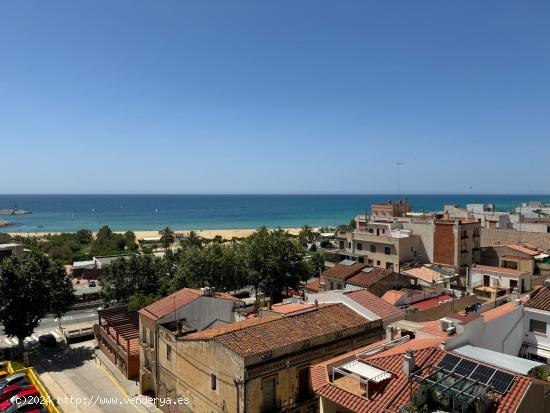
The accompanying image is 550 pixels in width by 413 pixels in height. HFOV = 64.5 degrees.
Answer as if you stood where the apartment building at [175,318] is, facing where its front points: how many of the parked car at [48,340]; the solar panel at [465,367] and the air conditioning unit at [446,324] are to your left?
2

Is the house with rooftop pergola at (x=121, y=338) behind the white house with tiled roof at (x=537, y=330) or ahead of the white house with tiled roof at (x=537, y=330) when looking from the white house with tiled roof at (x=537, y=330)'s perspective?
ahead

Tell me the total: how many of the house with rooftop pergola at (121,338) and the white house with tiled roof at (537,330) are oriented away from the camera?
0

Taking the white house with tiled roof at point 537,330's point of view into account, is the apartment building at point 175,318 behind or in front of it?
in front

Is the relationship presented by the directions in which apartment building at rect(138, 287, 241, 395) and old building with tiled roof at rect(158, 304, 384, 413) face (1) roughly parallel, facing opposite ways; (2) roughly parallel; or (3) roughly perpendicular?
roughly perpendicular

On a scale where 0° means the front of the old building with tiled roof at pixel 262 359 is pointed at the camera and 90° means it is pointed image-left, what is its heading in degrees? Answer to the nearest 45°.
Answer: approximately 315°

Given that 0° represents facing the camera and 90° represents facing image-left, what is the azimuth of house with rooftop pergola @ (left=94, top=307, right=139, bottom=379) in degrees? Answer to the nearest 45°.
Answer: approximately 45°

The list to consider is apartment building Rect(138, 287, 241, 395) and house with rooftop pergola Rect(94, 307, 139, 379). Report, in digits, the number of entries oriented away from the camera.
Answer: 0

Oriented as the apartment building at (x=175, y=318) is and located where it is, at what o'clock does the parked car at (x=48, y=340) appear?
The parked car is roughly at 3 o'clock from the apartment building.
